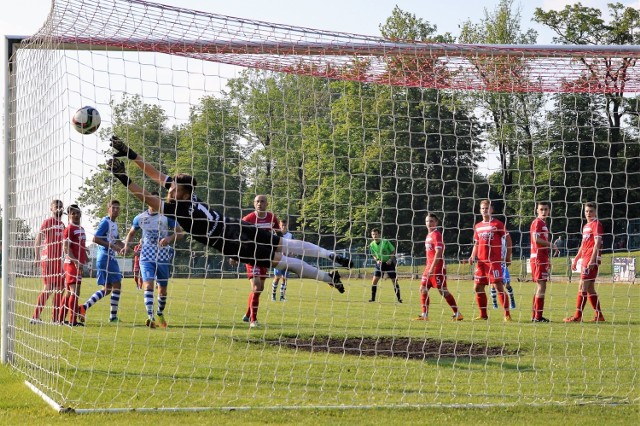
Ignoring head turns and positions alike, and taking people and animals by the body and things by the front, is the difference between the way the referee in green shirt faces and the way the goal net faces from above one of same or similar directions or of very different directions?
very different directions

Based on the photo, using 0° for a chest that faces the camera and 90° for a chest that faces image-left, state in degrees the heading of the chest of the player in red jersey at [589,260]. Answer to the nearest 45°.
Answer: approximately 45°

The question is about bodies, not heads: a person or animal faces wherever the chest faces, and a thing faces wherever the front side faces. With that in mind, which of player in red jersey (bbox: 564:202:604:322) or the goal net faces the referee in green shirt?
the goal net

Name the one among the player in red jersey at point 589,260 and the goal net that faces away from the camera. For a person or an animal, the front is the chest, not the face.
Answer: the goal net

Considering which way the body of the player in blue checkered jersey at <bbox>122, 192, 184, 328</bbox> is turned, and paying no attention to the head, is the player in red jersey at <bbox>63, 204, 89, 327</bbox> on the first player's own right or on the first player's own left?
on the first player's own right

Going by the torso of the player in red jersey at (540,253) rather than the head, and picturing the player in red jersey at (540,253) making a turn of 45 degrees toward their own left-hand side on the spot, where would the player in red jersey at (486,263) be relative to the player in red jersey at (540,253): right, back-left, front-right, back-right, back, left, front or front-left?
back

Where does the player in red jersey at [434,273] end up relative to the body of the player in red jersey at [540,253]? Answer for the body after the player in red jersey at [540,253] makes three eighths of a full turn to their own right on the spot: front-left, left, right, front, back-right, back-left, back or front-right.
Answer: front

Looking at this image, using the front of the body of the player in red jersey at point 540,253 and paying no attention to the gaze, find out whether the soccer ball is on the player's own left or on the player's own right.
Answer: on the player's own right

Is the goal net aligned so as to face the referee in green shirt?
yes
